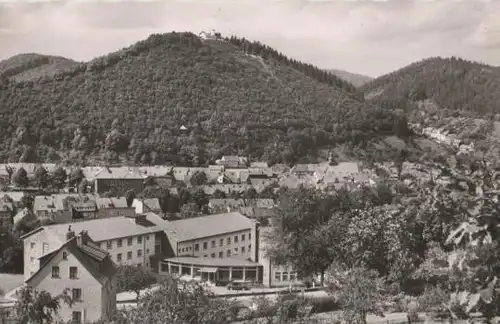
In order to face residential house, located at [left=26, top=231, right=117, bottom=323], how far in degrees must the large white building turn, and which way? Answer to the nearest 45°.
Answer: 0° — it already faces it

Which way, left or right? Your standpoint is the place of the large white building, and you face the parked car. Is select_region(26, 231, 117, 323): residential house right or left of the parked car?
right
